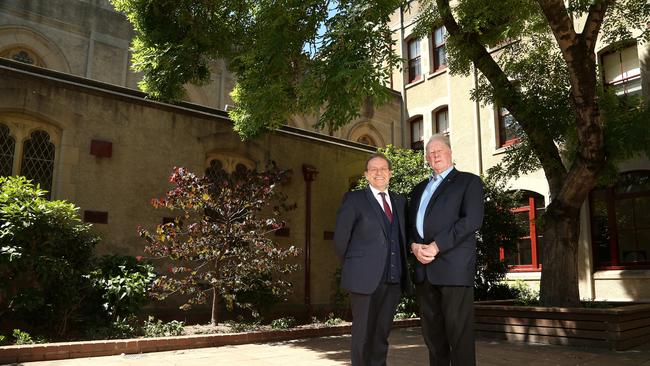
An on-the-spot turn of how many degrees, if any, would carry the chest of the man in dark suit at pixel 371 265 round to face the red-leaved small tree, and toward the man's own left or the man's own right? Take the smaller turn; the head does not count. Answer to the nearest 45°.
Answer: approximately 180°

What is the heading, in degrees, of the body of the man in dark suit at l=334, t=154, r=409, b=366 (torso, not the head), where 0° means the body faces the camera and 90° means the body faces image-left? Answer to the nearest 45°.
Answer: approximately 315°

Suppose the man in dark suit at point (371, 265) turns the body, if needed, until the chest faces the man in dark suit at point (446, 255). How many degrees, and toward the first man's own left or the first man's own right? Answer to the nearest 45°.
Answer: approximately 45° to the first man's own left

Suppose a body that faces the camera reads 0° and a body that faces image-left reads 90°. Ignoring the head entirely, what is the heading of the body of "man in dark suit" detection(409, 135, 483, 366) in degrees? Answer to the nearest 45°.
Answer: approximately 45°

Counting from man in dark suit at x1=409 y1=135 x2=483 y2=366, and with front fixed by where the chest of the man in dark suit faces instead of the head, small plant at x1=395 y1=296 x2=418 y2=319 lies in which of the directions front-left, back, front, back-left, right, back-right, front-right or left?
back-right

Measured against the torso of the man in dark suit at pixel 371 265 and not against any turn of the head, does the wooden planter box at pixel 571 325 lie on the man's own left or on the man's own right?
on the man's own left

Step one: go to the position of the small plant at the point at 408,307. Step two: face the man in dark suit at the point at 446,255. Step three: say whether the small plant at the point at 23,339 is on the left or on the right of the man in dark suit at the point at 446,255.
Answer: right

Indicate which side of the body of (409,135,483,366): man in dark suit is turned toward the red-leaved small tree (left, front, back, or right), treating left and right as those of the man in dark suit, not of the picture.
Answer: right

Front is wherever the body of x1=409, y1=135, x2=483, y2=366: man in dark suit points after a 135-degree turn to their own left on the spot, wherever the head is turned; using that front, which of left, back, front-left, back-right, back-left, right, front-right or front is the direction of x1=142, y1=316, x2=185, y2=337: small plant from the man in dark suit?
back-left
